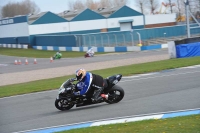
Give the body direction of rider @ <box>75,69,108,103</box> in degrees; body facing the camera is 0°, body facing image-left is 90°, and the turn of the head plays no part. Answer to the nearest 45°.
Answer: approximately 90°

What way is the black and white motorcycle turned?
to the viewer's left

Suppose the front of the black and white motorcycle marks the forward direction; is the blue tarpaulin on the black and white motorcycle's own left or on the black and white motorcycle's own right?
on the black and white motorcycle's own right

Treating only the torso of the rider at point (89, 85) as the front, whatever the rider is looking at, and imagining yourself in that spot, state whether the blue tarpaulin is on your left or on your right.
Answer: on your right
